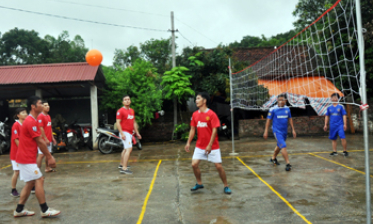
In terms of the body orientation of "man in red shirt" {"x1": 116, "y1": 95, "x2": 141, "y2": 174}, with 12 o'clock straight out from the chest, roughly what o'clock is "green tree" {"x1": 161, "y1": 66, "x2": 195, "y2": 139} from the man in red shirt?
The green tree is roughly at 8 o'clock from the man in red shirt.

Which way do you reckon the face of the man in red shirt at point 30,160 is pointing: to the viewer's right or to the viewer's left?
to the viewer's right

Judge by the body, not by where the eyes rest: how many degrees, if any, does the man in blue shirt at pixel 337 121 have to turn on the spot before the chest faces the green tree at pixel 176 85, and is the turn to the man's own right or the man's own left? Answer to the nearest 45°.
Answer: approximately 90° to the man's own right

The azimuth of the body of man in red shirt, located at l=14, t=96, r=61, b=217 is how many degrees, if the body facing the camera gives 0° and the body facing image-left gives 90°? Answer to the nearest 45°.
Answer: approximately 270°

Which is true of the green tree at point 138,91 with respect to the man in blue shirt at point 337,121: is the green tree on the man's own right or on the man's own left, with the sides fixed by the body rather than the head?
on the man's own right

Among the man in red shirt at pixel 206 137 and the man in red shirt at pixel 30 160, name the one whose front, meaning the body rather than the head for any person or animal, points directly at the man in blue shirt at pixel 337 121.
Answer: the man in red shirt at pixel 30 160

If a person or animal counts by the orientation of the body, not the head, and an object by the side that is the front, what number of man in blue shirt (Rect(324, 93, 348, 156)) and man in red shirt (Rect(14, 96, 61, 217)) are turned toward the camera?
1

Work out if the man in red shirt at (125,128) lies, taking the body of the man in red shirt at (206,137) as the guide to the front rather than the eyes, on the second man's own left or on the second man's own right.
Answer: on the second man's own right

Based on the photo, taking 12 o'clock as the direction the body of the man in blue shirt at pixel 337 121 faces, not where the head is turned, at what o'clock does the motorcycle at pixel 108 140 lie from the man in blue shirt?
The motorcycle is roughly at 3 o'clock from the man in blue shirt.

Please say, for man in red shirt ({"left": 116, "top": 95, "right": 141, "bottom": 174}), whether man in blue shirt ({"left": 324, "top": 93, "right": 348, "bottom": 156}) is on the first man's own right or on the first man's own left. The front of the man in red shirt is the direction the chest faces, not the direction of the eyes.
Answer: on the first man's own left

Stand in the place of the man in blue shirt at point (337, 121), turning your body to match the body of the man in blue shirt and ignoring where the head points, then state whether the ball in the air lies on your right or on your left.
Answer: on your right

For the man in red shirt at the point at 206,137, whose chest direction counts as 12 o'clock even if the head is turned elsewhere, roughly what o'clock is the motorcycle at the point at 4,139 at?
The motorcycle is roughly at 3 o'clock from the man in red shirt.

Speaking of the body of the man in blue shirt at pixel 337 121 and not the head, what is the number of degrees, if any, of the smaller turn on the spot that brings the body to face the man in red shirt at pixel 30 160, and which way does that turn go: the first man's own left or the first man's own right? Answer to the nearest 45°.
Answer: approximately 45° to the first man's own right

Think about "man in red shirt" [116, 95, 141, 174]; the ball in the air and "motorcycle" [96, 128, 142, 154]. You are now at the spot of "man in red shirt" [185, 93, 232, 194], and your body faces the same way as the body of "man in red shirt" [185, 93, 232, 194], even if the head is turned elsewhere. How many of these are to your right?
3

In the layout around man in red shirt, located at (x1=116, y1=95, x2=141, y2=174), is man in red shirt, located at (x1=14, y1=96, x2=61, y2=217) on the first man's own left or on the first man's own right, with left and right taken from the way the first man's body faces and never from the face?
on the first man's own right
